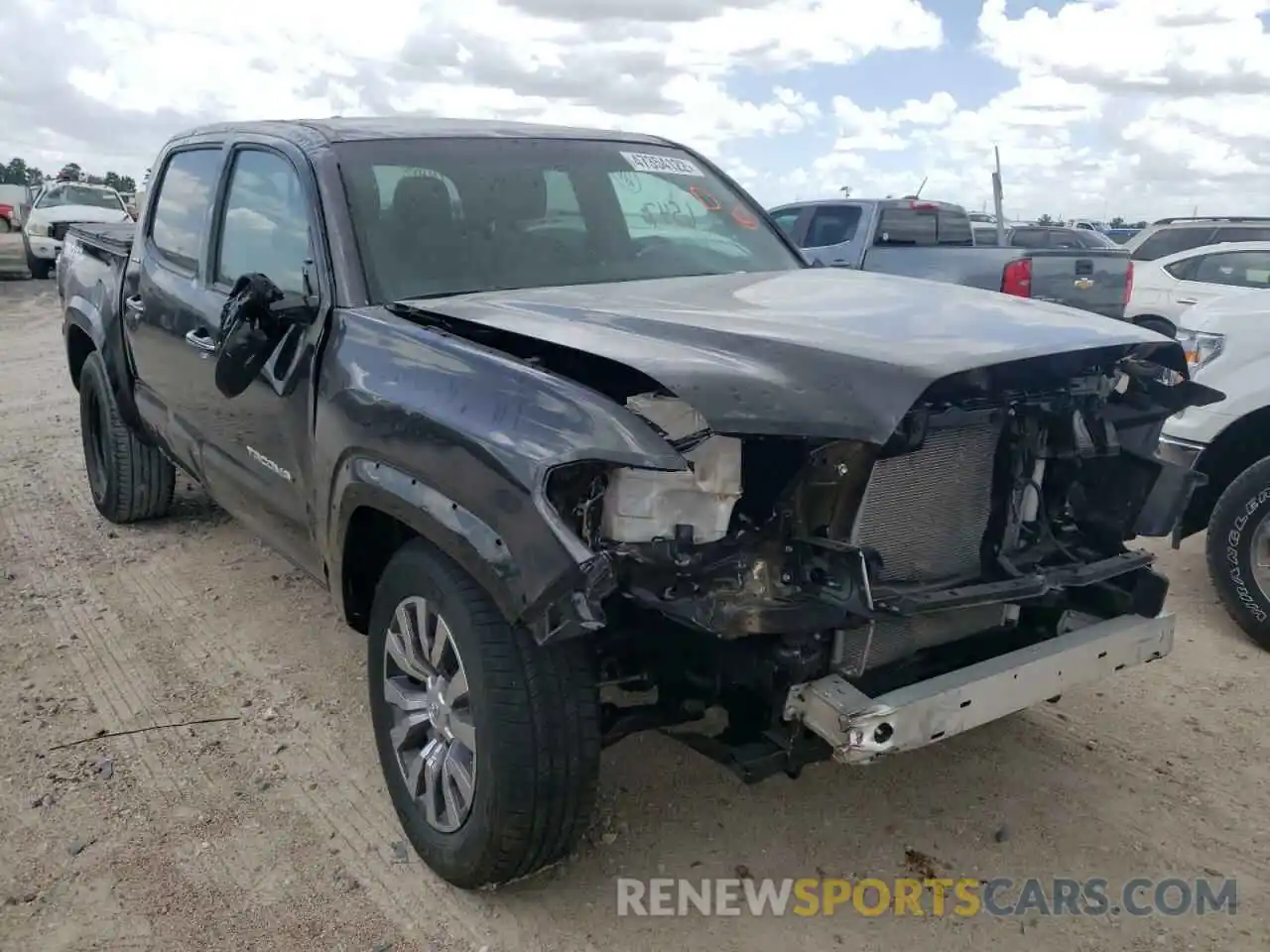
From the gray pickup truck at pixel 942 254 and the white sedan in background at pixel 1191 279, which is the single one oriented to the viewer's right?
the white sedan in background

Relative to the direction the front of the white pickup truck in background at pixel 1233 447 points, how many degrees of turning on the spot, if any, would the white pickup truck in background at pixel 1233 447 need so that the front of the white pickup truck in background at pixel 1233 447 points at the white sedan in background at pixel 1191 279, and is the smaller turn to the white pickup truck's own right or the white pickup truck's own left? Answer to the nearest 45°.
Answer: approximately 135° to the white pickup truck's own right

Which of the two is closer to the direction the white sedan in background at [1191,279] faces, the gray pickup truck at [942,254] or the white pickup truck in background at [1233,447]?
the white pickup truck in background

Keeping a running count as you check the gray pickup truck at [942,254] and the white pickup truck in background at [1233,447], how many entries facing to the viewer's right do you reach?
0

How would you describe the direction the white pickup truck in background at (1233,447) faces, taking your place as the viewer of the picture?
facing the viewer and to the left of the viewer

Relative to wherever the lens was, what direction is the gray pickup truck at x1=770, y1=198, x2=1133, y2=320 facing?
facing away from the viewer and to the left of the viewer

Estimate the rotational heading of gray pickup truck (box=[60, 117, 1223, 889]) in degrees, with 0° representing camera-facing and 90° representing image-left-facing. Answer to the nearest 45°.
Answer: approximately 315°

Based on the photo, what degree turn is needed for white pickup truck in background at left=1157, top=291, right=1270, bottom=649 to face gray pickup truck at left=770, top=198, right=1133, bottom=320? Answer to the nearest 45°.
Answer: approximately 90° to its right

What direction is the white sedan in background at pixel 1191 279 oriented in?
to the viewer's right

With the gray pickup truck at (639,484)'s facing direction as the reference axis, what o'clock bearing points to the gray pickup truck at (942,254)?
the gray pickup truck at (942,254) is roughly at 8 o'clock from the gray pickup truck at (639,484).

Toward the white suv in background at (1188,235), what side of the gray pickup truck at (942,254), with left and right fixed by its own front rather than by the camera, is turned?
right
